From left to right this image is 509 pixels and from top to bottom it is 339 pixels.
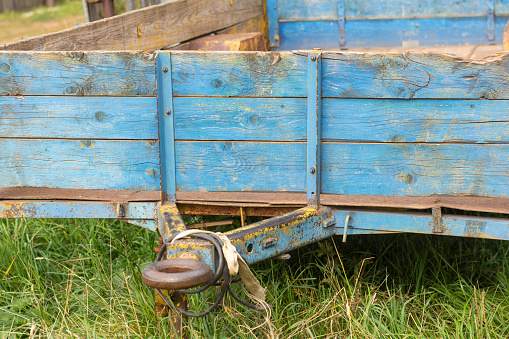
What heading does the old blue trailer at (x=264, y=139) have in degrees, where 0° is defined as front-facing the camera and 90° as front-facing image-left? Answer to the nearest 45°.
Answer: approximately 0°

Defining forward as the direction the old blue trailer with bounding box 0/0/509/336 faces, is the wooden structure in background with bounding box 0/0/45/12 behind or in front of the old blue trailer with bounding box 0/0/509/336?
behind
